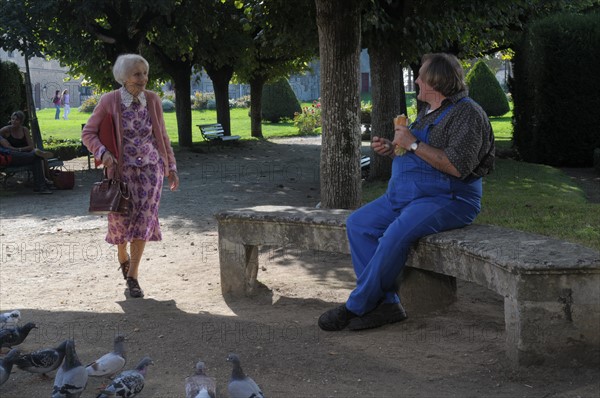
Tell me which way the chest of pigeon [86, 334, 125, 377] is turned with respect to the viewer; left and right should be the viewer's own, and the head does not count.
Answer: facing to the right of the viewer

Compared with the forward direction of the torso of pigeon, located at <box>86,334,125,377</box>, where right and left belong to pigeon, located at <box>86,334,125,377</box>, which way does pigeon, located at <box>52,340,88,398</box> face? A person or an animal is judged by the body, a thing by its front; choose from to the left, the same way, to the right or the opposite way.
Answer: to the left

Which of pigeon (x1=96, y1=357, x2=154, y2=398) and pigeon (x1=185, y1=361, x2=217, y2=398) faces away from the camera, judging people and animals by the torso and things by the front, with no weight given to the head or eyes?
pigeon (x1=185, y1=361, x2=217, y2=398)

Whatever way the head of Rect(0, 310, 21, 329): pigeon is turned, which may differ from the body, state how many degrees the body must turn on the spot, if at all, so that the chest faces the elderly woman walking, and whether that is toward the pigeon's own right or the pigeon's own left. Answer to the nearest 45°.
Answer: approximately 45° to the pigeon's own left

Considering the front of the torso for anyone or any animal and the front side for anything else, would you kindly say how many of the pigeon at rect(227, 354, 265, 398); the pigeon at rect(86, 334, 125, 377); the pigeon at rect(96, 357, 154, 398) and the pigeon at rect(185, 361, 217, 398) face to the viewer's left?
1

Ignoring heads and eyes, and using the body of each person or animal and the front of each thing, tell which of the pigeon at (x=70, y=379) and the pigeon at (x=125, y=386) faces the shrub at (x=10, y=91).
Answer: the pigeon at (x=70, y=379)

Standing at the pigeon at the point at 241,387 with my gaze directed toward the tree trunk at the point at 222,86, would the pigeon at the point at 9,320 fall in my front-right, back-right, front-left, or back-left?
front-left

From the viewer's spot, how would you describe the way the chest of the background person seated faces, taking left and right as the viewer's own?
facing the viewer and to the right of the viewer

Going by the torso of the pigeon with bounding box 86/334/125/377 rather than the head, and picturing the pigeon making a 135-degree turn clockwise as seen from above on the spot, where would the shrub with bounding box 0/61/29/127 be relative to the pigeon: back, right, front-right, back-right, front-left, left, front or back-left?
back-right

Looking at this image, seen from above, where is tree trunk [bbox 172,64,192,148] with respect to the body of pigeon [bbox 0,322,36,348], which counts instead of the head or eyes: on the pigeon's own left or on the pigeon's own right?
on the pigeon's own left

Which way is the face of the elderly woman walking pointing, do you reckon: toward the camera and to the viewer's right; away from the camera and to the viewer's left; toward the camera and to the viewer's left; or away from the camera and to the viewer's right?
toward the camera and to the viewer's right

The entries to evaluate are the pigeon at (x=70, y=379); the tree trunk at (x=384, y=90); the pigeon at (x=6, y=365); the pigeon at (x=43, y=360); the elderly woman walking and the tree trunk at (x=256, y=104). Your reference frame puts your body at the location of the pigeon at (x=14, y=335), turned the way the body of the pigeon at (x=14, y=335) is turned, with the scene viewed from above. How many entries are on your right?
3

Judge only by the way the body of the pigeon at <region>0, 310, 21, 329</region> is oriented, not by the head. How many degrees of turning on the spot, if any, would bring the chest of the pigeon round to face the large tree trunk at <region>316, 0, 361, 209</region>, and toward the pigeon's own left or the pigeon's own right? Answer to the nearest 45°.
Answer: approximately 45° to the pigeon's own left

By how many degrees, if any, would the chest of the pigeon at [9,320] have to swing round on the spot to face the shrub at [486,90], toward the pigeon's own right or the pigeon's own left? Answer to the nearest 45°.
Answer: approximately 45° to the pigeon's own left

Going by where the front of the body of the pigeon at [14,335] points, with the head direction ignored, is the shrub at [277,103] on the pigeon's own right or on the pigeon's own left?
on the pigeon's own left
